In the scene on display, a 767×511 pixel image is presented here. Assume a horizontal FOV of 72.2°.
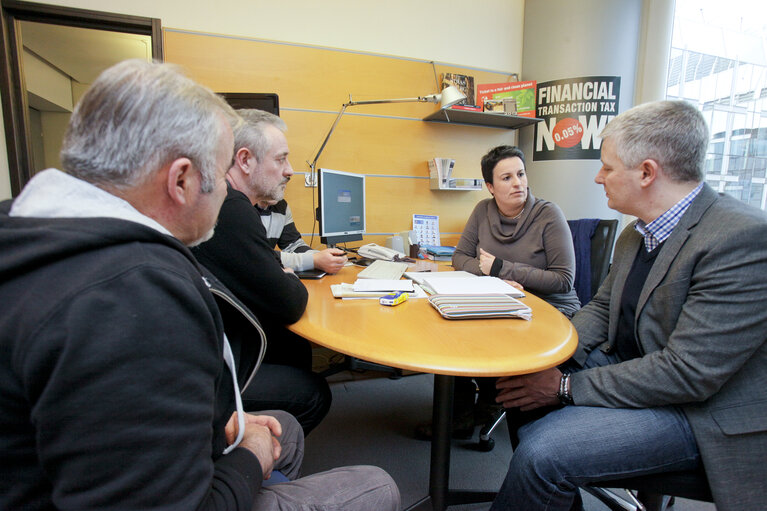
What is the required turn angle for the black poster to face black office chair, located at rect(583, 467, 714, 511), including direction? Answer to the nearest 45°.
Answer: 0° — it already faces it

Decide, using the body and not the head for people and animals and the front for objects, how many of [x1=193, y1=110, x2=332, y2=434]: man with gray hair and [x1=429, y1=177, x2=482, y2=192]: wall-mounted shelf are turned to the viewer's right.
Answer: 1

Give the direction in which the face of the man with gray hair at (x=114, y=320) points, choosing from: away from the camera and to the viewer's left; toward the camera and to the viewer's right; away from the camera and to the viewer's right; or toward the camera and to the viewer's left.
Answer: away from the camera and to the viewer's right

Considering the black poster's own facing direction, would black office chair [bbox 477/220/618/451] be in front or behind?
in front

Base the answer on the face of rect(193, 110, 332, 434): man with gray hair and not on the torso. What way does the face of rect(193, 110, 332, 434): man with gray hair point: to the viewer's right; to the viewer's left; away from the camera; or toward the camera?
to the viewer's right

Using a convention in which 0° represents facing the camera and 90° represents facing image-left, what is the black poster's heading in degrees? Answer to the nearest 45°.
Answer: approximately 0°

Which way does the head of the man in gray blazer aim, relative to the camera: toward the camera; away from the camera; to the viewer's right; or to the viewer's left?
to the viewer's left

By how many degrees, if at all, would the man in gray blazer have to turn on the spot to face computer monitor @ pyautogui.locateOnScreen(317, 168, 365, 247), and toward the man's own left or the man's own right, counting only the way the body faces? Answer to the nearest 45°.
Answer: approximately 45° to the man's own right

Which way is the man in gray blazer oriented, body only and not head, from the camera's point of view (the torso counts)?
to the viewer's left

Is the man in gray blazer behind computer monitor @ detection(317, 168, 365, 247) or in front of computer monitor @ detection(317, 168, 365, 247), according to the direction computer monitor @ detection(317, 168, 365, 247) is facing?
in front

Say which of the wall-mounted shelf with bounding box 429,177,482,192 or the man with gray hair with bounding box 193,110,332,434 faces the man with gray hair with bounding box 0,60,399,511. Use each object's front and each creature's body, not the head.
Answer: the wall-mounted shelf

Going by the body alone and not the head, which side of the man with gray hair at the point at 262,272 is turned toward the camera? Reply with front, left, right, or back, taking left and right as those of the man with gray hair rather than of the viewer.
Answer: right
